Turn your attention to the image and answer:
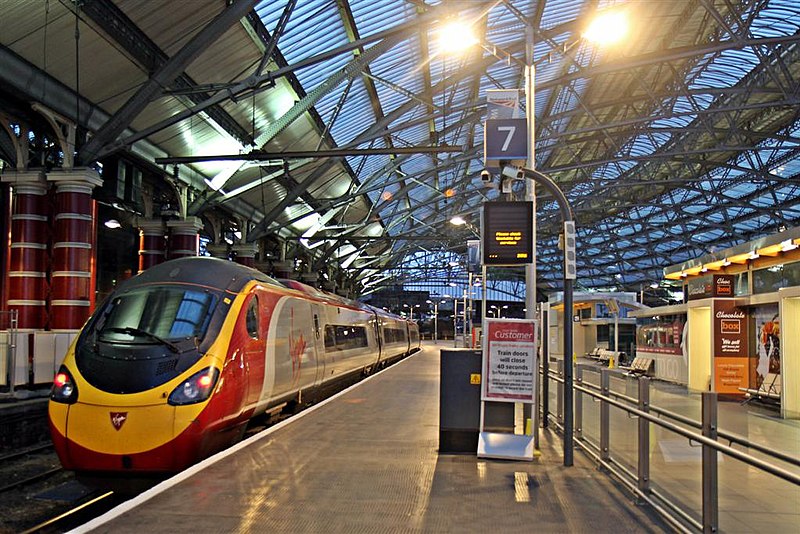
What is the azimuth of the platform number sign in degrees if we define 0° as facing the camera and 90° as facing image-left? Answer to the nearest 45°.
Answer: approximately 0°

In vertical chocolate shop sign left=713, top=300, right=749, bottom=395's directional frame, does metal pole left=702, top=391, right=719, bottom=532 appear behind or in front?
in front

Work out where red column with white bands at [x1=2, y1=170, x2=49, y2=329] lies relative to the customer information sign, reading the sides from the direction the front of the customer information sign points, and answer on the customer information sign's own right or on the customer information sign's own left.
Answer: on the customer information sign's own right

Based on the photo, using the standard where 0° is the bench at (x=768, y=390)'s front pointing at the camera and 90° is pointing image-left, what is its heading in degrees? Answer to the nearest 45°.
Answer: approximately 45°

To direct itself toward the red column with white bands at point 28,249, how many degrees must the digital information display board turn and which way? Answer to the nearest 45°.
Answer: approximately 135° to its right

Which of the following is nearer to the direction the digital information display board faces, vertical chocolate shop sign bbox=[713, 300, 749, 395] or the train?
the train

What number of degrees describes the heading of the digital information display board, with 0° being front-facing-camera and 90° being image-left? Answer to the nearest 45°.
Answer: approximately 0°

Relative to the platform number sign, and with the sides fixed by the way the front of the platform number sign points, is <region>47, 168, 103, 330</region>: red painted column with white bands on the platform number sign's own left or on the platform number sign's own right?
on the platform number sign's own right

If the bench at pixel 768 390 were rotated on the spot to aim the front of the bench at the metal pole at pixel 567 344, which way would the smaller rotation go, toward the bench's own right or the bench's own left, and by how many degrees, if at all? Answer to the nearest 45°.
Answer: approximately 45° to the bench's own left
